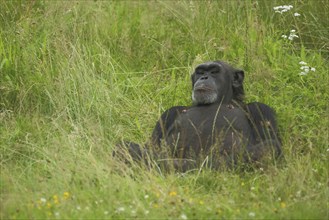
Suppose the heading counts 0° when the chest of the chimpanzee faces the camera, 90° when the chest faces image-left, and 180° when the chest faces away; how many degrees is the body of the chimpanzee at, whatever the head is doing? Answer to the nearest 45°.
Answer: approximately 45°

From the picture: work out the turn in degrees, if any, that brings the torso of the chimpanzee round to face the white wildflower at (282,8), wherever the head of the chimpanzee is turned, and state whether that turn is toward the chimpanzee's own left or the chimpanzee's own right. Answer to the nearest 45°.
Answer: approximately 180°
